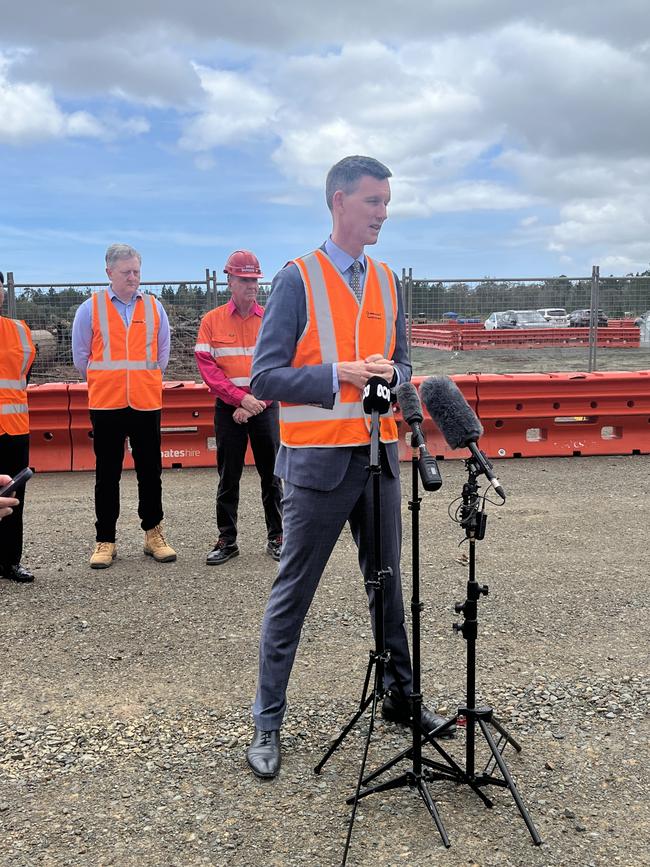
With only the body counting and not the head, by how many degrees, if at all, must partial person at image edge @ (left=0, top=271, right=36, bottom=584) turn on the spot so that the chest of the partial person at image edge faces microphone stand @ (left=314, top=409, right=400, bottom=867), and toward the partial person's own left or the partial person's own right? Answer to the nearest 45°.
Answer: approximately 45° to the partial person's own right

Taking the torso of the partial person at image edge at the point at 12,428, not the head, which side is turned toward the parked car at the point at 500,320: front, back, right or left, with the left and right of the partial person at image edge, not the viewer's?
left

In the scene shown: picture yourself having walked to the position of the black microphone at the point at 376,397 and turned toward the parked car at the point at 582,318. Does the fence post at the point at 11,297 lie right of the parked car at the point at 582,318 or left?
left

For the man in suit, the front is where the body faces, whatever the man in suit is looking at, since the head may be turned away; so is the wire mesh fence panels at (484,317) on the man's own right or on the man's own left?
on the man's own left

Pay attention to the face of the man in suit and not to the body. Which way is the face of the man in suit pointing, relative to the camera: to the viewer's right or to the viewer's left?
to the viewer's right

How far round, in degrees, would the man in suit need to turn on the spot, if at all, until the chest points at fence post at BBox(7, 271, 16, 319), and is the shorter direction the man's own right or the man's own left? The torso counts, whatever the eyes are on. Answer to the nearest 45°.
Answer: approximately 180°

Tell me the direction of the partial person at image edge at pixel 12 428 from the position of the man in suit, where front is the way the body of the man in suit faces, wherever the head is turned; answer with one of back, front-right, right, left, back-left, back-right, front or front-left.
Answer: back

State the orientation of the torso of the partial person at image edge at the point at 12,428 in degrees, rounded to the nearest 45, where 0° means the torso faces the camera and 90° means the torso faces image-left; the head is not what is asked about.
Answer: approximately 315°

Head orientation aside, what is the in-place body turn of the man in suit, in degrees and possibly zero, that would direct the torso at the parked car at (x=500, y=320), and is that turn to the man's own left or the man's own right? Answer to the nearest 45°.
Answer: approximately 135° to the man's own left

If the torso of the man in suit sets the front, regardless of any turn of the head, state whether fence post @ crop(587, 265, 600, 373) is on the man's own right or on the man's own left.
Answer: on the man's own left

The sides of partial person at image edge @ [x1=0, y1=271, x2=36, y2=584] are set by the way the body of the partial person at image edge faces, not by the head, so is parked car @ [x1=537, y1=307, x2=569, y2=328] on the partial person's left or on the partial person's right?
on the partial person's left

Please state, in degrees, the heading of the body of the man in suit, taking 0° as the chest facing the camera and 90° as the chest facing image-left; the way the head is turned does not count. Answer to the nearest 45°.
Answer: approximately 315°
